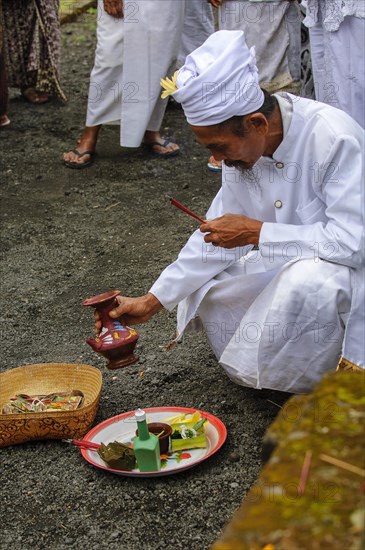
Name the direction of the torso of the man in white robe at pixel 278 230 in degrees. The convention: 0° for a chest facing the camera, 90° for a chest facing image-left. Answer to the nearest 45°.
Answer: approximately 45°

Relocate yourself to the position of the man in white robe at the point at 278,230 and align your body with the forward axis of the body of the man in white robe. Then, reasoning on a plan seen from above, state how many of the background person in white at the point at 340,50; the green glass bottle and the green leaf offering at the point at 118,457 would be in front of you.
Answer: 2

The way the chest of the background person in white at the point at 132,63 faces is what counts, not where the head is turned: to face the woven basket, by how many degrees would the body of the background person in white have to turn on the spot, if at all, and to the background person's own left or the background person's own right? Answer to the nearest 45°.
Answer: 0° — they already face it

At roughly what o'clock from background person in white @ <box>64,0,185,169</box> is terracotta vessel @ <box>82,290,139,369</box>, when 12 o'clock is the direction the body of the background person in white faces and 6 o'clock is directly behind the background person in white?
The terracotta vessel is roughly at 12 o'clock from the background person in white.

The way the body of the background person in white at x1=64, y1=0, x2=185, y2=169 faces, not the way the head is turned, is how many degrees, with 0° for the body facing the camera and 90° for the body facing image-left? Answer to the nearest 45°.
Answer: approximately 0°

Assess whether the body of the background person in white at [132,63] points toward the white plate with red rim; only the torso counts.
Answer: yes

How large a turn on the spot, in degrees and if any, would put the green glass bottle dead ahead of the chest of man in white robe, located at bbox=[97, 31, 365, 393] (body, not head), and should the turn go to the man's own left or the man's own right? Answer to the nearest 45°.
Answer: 0° — they already face it
